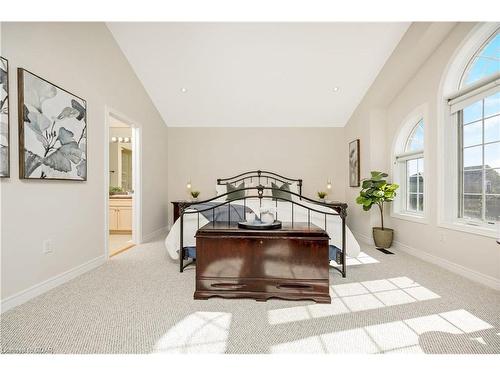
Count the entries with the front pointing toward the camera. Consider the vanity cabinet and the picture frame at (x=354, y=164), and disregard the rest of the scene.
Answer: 1

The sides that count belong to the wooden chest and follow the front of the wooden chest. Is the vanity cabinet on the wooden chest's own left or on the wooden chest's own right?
on the wooden chest's own right

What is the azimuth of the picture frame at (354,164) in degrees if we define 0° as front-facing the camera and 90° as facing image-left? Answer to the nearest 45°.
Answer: approximately 90°

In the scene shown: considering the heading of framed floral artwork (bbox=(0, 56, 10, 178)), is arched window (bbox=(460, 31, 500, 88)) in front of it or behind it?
in front

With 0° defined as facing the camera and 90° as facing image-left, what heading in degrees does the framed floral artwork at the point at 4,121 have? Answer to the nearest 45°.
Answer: approximately 315°

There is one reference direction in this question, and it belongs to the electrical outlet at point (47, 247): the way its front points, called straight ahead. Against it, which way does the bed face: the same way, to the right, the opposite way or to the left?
to the right

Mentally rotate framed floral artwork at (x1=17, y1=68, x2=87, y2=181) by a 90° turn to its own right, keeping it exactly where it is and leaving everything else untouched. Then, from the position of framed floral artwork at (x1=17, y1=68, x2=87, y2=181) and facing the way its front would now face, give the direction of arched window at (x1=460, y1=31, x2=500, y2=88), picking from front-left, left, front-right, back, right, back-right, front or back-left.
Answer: left

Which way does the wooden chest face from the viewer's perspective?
toward the camera

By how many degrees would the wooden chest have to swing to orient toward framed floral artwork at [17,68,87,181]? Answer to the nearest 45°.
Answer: approximately 90° to its right

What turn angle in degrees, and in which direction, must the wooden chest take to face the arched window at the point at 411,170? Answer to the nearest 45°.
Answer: approximately 135° to its left

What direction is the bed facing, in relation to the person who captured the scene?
facing the viewer
